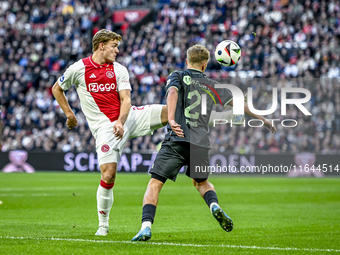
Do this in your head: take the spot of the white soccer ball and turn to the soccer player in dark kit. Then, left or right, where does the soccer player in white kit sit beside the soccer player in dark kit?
right

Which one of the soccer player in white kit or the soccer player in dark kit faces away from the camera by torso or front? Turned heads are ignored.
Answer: the soccer player in dark kit

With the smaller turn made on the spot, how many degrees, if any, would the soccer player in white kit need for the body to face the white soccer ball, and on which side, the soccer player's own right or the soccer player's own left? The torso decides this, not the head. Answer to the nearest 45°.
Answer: approximately 45° to the soccer player's own left

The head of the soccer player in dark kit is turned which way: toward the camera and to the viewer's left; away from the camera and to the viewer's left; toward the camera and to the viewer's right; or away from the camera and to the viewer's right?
away from the camera and to the viewer's right

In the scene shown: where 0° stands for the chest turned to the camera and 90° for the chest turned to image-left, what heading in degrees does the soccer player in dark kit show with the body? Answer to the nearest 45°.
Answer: approximately 180°

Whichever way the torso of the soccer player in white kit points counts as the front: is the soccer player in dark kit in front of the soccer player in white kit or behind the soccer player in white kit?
in front

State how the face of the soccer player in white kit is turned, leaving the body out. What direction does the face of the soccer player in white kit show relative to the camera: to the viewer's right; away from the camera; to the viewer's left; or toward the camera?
to the viewer's right

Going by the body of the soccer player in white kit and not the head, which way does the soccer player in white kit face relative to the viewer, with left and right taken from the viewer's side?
facing the viewer and to the right of the viewer

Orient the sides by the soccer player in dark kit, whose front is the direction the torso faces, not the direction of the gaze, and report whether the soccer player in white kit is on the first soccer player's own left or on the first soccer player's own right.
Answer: on the first soccer player's own left

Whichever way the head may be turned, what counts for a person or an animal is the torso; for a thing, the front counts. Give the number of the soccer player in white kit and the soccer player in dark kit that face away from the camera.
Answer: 1
